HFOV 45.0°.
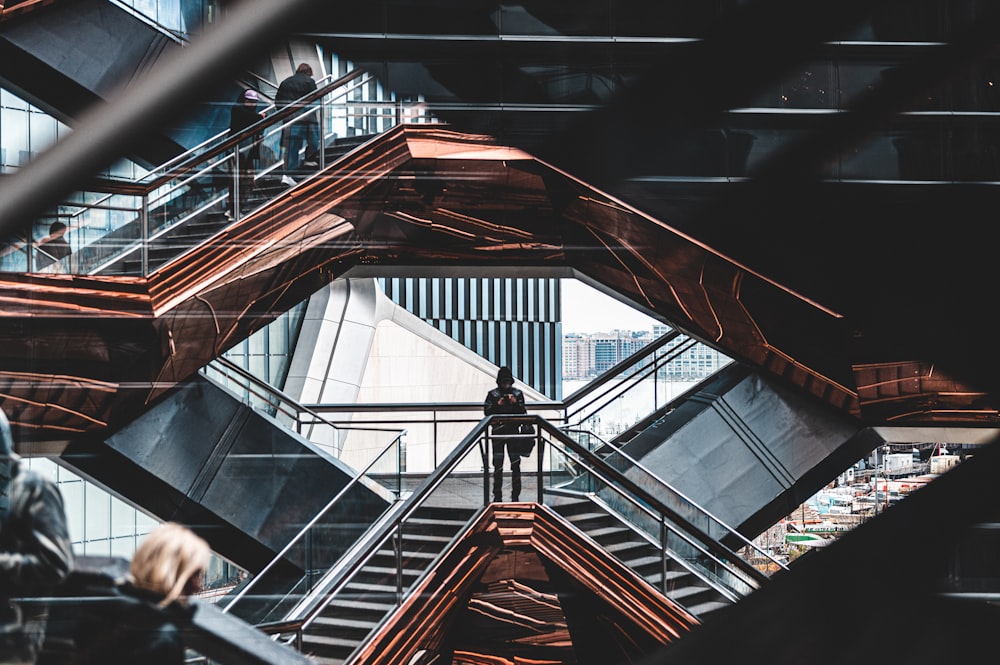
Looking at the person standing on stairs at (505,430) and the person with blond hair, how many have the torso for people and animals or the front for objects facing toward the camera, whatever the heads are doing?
1

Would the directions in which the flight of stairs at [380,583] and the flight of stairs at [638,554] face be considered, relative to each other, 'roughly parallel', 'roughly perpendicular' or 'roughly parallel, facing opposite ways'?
roughly perpendicular

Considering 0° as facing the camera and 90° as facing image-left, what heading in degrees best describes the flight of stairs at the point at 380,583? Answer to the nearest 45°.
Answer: approximately 45°

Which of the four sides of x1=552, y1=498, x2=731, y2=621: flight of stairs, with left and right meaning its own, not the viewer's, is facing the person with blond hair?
right
